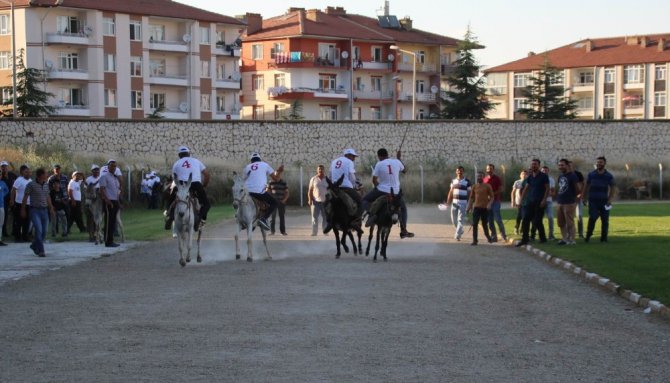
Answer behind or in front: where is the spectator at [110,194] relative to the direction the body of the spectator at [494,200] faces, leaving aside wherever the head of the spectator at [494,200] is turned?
in front

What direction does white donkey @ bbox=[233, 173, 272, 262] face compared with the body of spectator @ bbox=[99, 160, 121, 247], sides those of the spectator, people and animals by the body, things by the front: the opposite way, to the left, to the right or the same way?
to the right

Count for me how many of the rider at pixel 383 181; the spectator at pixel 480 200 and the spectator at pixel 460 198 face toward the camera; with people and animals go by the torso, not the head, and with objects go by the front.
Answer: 2

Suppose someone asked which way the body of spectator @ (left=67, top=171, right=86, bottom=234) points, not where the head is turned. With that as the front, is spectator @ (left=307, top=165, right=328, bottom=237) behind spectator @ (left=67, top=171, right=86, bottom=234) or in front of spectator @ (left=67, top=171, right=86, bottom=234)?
in front

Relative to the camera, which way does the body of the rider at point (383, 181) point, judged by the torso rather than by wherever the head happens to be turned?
away from the camera

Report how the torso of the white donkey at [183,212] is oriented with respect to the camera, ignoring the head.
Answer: toward the camera

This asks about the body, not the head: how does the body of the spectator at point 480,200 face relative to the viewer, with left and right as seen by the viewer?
facing the viewer

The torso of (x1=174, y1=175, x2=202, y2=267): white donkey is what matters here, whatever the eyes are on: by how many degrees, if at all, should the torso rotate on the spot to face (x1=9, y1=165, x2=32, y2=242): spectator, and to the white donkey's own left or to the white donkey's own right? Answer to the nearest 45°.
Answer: approximately 135° to the white donkey's own right
